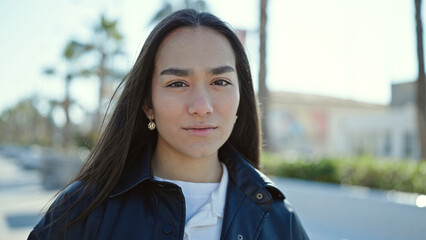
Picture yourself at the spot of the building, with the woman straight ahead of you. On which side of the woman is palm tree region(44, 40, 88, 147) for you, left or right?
right

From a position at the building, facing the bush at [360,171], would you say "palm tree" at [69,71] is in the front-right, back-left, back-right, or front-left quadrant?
front-right

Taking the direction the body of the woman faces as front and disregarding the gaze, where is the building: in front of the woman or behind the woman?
behind

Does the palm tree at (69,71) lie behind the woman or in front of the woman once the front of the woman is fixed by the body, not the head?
behind

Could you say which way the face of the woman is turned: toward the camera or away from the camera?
toward the camera

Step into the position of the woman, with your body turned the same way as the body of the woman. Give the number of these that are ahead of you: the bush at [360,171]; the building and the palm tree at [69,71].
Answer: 0

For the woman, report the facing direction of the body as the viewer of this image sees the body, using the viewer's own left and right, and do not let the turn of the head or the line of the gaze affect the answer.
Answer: facing the viewer
